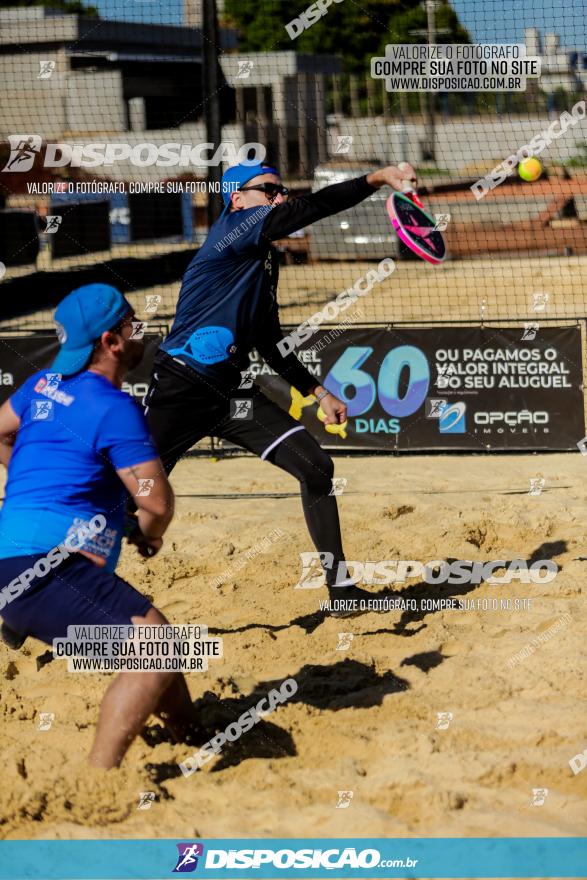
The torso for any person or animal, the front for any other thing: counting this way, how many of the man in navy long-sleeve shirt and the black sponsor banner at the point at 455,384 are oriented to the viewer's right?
1

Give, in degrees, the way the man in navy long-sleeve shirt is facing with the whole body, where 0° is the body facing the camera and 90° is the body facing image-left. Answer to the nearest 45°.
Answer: approximately 270°

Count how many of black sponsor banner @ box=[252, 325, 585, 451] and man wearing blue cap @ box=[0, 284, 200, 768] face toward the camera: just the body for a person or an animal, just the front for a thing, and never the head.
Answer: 1

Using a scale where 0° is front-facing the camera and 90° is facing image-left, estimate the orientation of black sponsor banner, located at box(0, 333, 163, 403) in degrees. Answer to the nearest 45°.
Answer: approximately 0°

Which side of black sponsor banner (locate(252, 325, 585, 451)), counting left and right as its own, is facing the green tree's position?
back

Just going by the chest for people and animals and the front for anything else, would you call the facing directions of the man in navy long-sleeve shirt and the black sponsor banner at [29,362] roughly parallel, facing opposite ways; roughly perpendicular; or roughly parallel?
roughly perpendicular

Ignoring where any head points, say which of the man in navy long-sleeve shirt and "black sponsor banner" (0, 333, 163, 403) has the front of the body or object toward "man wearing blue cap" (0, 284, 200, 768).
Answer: the black sponsor banner

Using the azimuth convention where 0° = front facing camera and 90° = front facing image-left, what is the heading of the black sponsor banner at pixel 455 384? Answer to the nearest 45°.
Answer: approximately 0°

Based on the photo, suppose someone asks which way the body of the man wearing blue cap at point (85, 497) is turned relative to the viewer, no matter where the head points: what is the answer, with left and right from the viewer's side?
facing away from the viewer and to the right of the viewer

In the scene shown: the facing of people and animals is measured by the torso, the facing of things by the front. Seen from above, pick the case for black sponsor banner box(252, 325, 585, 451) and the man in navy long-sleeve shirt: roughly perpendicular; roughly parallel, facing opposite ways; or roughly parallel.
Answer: roughly perpendicular
